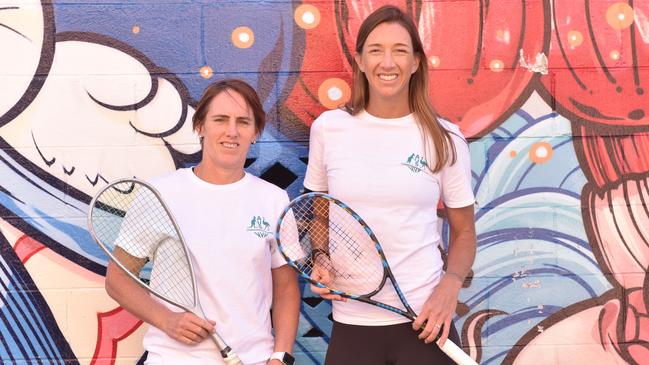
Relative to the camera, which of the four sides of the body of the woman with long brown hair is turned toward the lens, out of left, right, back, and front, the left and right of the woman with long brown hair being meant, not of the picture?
front
